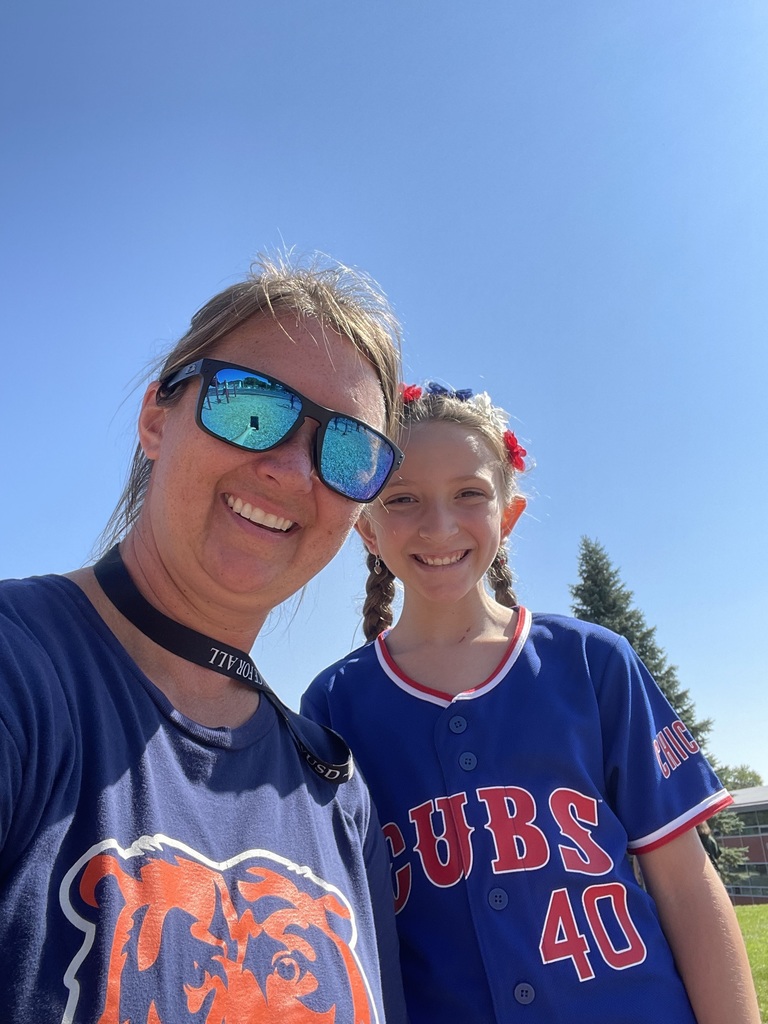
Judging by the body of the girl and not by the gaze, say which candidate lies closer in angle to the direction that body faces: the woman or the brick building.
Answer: the woman

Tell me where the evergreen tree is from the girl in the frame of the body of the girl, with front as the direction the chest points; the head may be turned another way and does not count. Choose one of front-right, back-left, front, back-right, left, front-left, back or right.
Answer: back

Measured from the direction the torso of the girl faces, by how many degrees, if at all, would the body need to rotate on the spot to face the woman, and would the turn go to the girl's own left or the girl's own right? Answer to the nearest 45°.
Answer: approximately 45° to the girl's own right

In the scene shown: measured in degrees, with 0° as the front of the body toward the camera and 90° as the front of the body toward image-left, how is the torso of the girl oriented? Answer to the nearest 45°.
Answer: approximately 0°

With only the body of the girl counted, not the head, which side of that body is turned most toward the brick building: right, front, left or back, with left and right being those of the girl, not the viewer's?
back

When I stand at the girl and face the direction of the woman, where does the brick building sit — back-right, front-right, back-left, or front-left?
back-right

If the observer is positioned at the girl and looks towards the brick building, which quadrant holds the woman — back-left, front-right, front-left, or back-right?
back-left

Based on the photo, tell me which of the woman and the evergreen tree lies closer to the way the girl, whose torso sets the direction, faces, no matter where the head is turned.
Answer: the woman
